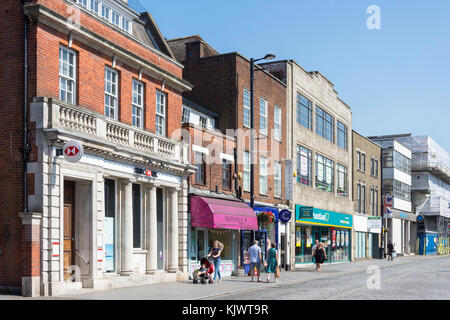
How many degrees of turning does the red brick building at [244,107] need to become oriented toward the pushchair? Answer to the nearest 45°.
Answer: approximately 45° to its right

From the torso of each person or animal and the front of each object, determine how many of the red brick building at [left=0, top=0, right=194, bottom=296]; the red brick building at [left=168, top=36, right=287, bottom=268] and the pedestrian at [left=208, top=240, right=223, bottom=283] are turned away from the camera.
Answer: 0

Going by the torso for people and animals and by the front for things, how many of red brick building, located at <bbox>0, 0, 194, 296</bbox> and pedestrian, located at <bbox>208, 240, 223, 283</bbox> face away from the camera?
0

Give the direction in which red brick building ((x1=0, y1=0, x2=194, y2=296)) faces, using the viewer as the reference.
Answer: facing the viewer and to the right of the viewer

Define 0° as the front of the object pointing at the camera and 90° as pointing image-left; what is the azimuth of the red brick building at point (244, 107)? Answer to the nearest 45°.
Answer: approximately 315°

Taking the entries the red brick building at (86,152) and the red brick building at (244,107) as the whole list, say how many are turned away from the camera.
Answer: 0

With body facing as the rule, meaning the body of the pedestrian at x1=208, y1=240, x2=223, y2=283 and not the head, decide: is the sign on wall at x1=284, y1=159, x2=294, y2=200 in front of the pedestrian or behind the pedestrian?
behind

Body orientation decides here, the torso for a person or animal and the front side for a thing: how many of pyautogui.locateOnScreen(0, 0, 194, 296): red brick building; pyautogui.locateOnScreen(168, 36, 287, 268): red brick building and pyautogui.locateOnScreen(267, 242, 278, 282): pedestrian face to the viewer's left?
0

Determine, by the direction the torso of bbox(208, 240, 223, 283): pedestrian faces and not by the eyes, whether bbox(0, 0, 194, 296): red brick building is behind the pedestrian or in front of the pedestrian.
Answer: in front

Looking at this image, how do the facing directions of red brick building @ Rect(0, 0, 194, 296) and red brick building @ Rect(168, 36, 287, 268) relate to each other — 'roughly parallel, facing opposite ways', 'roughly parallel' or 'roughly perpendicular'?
roughly parallel

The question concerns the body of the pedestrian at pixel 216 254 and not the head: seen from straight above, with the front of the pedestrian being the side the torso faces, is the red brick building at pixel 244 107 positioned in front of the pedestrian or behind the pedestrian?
behind
